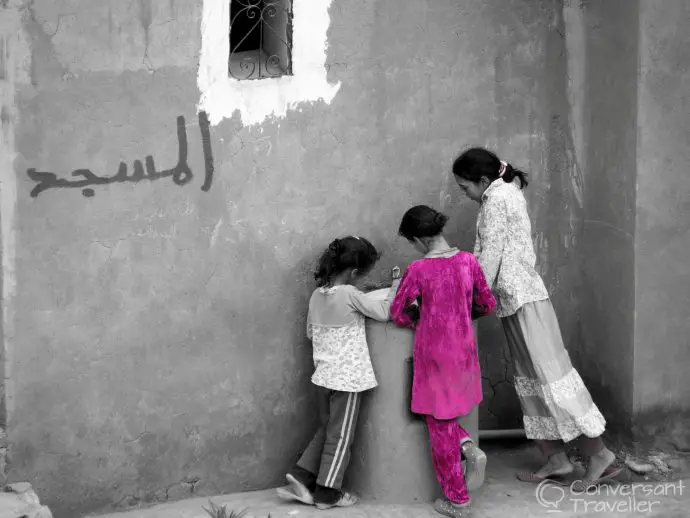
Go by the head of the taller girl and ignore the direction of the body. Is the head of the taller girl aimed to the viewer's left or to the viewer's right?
to the viewer's left

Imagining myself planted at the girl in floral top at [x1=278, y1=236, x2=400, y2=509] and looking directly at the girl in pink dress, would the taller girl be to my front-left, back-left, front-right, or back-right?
front-left

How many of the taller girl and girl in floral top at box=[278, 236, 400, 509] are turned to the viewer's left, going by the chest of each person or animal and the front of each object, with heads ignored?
1

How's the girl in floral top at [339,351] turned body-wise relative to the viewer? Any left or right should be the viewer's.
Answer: facing away from the viewer and to the right of the viewer

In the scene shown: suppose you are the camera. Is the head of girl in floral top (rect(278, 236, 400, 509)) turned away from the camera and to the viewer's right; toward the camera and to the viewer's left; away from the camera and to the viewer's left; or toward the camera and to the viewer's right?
away from the camera and to the viewer's right

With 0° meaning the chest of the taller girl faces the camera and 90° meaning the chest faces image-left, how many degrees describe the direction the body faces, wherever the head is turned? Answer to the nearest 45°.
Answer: approximately 90°

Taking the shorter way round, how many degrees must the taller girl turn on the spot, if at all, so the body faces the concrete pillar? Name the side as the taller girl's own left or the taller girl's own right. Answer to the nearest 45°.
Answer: approximately 45° to the taller girl's own left
